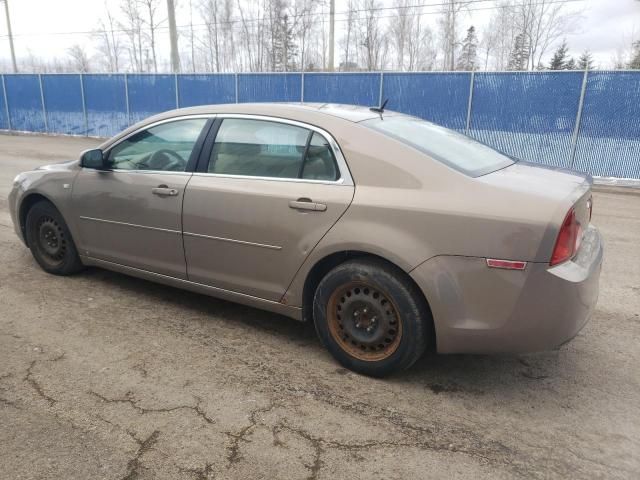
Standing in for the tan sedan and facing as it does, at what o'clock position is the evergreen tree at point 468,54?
The evergreen tree is roughly at 2 o'clock from the tan sedan.

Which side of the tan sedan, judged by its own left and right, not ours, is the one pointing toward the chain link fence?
right

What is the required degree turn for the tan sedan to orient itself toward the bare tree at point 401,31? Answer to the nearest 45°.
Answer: approximately 45° to its right

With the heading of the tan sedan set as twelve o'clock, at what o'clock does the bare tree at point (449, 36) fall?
The bare tree is roughly at 2 o'clock from the tan sedan.

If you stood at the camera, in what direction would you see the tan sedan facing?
facing away from the viewer and to the left of the viewer

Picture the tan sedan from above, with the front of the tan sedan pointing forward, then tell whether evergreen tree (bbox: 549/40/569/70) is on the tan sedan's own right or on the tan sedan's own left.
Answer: on the tan sedan's own right
